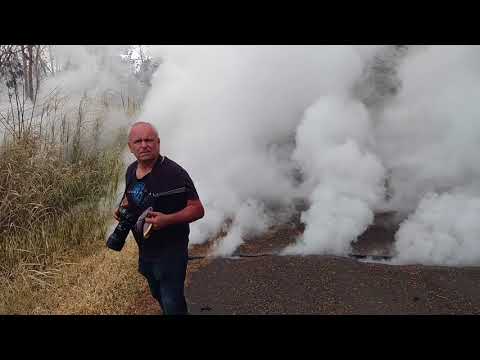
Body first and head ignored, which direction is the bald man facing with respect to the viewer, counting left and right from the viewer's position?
facing the viewer and to the left of the viewer

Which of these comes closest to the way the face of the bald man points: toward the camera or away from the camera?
toward the camera
